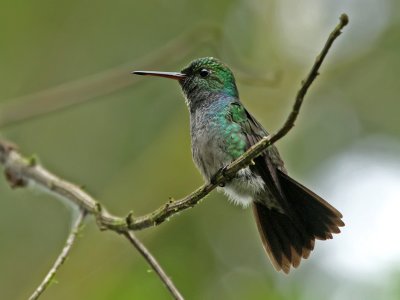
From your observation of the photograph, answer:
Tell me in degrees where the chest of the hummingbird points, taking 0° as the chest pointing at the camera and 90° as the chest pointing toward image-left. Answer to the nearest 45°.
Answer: approximately 90°
